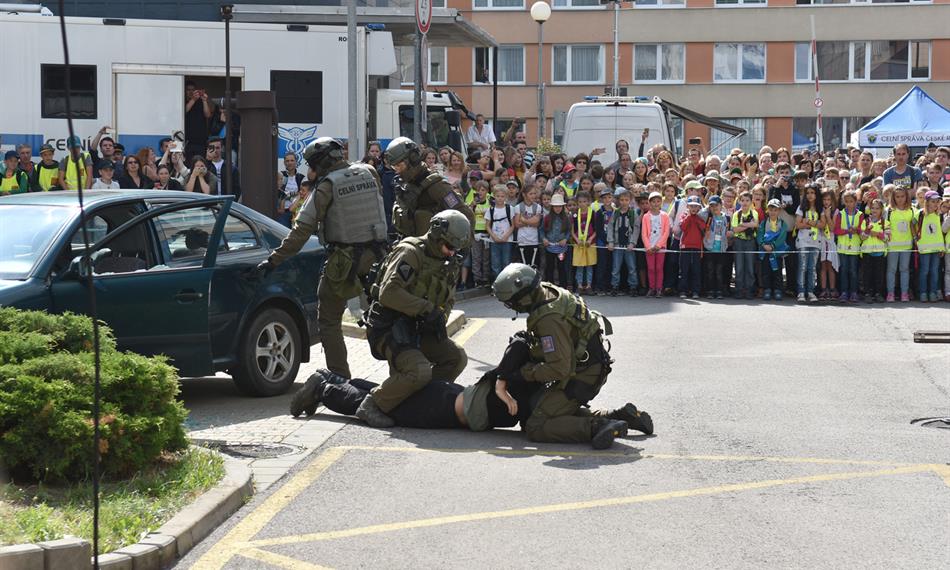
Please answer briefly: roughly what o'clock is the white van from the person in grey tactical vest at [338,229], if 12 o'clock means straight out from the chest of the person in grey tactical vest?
The white van is roughly at 2 o'clock from the person in grey tactical vest.

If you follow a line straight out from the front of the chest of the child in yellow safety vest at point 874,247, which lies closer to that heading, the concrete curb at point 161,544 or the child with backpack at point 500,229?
the concrete curb

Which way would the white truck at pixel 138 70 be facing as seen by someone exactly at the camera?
facing to the right of the viewer

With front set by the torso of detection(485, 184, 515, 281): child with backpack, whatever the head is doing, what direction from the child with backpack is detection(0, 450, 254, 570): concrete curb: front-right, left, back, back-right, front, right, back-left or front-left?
front

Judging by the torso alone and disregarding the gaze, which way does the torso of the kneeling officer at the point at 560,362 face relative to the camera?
to the viewer's left

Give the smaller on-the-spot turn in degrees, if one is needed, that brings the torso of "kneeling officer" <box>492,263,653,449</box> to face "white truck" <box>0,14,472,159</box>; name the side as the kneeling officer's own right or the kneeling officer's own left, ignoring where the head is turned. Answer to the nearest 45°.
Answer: approximately 45° to the kneeling officer's own right

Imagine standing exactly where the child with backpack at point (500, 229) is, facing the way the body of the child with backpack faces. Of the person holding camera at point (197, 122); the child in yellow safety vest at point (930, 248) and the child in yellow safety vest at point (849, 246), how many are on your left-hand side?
2

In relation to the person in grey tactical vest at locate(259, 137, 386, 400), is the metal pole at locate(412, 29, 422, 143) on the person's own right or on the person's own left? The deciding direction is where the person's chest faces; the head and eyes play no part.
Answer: on the person's own right

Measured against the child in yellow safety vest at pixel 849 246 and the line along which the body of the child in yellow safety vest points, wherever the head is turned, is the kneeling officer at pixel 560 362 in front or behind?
in front

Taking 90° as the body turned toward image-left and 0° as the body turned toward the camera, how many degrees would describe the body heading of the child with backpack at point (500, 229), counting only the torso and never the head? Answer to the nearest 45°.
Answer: approximately 0°

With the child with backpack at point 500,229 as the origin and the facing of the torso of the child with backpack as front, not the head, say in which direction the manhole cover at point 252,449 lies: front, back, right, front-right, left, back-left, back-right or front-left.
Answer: front

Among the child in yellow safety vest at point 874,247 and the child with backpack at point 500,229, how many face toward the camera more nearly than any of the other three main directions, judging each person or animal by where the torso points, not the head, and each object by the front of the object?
2

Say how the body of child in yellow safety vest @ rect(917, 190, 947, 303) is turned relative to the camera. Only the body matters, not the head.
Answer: toward the camera

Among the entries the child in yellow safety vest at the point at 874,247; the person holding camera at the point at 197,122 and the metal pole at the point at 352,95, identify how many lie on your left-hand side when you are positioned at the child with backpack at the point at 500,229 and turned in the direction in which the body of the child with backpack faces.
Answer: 1

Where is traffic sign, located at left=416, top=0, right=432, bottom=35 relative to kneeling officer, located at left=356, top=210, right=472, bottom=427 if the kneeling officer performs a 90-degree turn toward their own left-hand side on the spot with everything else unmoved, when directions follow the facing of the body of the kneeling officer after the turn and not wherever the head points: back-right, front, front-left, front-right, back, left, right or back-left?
front-left

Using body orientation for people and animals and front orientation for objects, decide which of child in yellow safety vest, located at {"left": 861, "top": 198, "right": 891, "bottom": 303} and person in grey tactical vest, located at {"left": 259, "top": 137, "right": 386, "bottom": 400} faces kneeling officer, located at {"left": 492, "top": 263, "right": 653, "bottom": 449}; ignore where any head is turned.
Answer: the child in yellow safety vest

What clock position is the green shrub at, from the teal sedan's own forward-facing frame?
The green shrub is roughly at 11 o'clock from the teal sedan.
